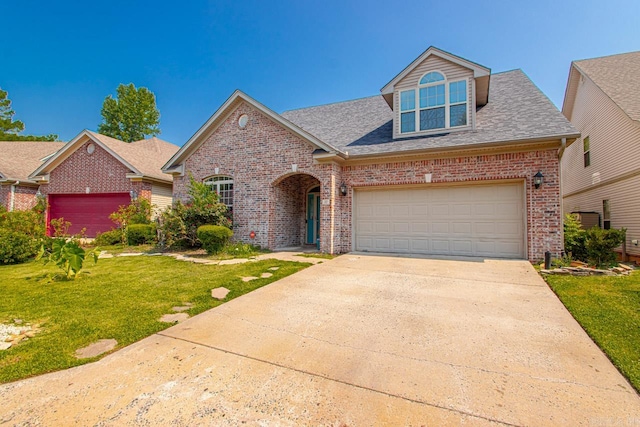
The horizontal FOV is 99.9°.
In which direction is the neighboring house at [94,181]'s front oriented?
toward the camera

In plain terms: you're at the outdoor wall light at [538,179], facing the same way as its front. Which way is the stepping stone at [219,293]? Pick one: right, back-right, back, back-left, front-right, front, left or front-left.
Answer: front-right

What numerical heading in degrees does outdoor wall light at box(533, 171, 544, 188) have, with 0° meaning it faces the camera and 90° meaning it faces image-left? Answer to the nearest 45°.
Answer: approximately 0°

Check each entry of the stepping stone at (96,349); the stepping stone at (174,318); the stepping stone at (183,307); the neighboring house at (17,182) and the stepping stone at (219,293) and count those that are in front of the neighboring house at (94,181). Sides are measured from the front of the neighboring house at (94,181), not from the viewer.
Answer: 4

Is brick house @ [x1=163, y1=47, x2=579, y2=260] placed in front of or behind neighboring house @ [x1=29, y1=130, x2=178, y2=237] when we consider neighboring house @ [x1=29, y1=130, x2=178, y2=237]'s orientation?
in front

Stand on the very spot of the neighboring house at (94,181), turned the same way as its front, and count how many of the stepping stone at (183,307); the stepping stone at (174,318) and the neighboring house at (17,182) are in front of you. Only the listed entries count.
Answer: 2

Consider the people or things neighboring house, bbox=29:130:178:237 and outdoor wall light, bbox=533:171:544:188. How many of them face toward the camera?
2

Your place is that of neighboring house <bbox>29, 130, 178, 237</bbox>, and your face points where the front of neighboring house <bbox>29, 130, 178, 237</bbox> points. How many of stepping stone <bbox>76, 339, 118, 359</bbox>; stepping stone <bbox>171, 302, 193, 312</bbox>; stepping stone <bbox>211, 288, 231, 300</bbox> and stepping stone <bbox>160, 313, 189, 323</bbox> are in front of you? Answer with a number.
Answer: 4

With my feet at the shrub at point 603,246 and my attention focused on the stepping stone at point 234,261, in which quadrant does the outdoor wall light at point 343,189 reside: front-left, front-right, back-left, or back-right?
front-right

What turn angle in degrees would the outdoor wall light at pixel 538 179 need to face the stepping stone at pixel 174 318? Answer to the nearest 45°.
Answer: approximately 45° to its right

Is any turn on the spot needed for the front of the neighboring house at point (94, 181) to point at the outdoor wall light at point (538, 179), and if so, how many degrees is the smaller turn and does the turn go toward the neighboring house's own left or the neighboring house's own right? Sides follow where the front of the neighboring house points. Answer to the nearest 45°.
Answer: approximately 45° to the neighboring house's own left

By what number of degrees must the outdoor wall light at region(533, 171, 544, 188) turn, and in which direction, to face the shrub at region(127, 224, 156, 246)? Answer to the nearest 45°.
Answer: approximately 90° to its right

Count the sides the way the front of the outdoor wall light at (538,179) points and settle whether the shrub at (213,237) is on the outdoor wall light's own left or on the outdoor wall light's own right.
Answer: on the outdoor wall light's own right

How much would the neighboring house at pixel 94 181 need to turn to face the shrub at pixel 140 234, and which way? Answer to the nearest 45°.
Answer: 0° — it already faces it
